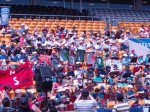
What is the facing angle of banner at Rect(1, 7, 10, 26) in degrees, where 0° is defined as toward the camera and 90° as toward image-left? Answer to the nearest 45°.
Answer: approximately 0°

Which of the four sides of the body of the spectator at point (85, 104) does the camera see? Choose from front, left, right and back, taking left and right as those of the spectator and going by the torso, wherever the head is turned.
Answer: back

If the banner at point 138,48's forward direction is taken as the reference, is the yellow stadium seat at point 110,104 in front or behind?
in front

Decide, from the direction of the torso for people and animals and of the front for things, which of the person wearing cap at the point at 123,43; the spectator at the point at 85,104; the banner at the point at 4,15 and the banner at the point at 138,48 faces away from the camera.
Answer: the spectator

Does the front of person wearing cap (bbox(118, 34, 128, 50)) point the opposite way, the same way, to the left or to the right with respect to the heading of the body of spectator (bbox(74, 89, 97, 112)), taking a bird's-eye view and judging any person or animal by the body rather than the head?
the opposite way

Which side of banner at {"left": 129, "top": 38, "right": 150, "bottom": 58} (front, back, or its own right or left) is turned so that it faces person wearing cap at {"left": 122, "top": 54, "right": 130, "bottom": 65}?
front

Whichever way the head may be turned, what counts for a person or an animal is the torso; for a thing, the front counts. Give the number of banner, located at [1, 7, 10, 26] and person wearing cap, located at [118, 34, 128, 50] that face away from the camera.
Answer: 0

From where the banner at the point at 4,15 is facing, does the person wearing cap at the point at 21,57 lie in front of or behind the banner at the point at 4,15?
in front

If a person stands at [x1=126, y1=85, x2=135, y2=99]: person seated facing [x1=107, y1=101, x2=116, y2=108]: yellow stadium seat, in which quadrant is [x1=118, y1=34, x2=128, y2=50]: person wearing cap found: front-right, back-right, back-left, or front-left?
back-right

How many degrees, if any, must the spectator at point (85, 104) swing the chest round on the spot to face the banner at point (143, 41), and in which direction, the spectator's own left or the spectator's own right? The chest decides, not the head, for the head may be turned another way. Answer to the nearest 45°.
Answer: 0° — they already face it

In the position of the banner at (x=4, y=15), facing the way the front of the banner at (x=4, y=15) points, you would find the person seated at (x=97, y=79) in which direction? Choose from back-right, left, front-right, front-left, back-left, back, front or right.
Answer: front-left

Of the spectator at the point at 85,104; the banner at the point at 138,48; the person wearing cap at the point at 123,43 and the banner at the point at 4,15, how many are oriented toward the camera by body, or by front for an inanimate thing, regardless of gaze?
3

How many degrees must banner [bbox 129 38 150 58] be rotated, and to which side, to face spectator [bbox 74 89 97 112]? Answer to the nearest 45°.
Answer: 0° — it already faces them

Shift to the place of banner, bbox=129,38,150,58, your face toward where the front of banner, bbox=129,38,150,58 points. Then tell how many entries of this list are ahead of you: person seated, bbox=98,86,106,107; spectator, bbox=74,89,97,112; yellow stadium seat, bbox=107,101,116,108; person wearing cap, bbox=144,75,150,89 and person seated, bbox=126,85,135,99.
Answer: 5
